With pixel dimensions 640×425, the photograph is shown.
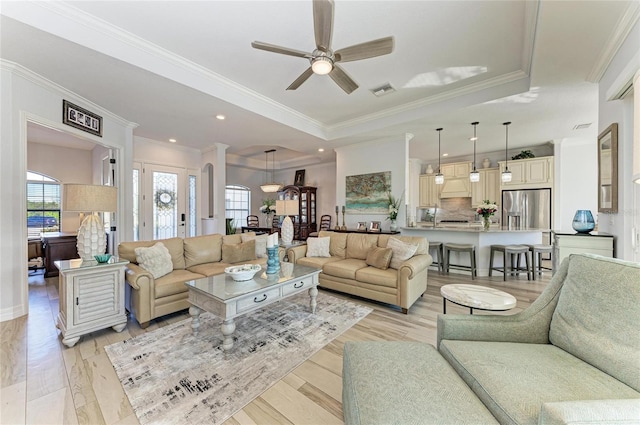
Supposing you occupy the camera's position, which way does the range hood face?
facing the viewer

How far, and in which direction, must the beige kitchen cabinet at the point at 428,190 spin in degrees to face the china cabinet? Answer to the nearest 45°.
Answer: approximately 90° to its right

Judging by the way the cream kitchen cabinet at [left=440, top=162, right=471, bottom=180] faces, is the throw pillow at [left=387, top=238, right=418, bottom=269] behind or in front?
in front

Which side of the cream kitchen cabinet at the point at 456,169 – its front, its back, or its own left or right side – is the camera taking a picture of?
front

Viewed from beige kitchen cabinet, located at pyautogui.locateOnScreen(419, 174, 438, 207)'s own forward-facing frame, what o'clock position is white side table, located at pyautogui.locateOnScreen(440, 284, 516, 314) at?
The white side table is roughly at 12 o'clock from the beige kitchen cabinet.

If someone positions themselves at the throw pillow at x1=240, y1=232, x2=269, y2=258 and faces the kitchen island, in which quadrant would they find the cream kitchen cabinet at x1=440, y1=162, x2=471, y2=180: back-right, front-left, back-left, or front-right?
front-left

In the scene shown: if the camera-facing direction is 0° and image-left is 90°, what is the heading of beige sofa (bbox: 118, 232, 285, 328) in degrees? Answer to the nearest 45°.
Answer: approximately 315°

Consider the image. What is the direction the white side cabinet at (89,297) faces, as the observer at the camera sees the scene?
facing the viewer and to the right of the viewer

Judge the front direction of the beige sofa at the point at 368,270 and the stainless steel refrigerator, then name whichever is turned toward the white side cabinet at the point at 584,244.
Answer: the stainless steel refrigerator

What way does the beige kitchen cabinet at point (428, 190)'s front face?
toward the camera

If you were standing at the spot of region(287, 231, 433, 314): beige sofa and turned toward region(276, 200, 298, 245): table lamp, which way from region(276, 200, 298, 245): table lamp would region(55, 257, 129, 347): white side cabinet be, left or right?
left
